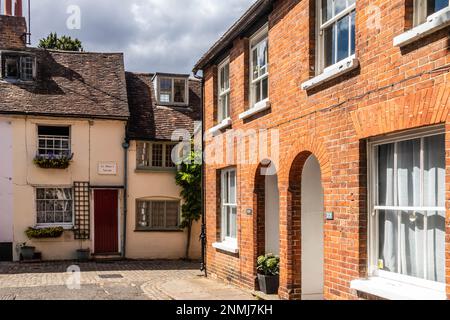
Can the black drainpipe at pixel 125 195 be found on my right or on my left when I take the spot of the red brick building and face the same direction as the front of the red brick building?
on my right

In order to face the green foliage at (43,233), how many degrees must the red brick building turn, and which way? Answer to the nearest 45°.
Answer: approximately 90° to its right

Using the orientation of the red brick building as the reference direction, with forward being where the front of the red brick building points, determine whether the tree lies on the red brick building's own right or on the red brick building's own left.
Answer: on the red brick building's own right

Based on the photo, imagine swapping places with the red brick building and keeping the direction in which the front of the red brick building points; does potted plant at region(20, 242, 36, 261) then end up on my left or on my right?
on my right

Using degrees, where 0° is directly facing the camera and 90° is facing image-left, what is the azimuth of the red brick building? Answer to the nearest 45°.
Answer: approximately 45°

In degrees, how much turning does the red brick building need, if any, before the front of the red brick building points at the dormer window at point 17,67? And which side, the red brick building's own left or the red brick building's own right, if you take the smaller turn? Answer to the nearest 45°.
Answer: approximately 90° to the red brick building's own right
